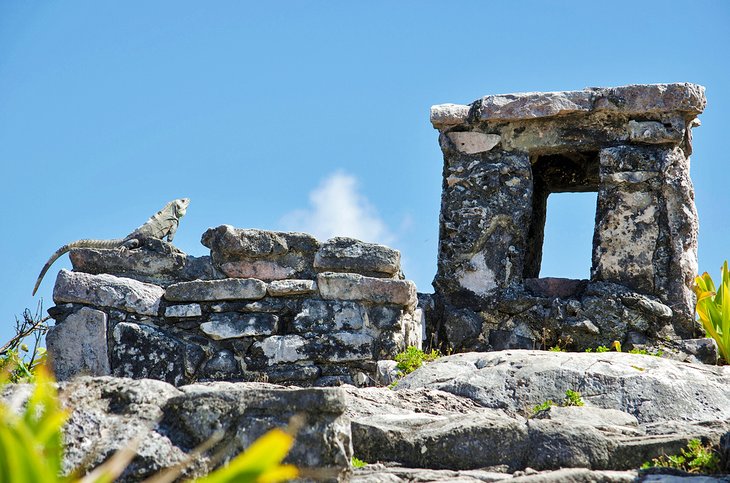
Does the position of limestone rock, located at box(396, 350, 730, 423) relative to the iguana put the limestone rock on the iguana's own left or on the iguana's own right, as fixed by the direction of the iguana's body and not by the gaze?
on the iguana's own right

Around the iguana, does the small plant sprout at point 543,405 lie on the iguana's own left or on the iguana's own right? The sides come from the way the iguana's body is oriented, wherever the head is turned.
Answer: on the iguana's own right

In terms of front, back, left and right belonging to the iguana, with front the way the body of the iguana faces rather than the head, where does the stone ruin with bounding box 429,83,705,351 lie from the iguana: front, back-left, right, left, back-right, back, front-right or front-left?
front

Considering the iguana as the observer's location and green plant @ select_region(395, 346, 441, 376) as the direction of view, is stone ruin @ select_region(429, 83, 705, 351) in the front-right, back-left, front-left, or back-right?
front-left

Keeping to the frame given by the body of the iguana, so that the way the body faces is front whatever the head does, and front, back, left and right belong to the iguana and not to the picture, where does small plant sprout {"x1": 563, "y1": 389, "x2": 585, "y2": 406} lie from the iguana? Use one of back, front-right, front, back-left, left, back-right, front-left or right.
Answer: front-right

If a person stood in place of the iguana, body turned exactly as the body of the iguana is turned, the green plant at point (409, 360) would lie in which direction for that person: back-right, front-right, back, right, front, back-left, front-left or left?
front-right

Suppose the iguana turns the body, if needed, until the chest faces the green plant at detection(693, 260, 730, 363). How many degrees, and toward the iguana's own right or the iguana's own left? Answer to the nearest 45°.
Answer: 0° — it already faces it

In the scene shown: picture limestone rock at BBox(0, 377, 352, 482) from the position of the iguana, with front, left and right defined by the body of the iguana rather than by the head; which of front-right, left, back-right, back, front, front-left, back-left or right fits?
right

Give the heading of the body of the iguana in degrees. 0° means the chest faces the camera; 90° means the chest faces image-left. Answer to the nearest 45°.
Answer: approximately 270°

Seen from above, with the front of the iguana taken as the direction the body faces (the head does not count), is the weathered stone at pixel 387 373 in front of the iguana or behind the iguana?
in front

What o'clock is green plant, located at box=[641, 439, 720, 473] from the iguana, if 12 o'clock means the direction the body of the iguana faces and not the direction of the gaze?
The green plant is roughly at 2 o'clock from the iguana.
